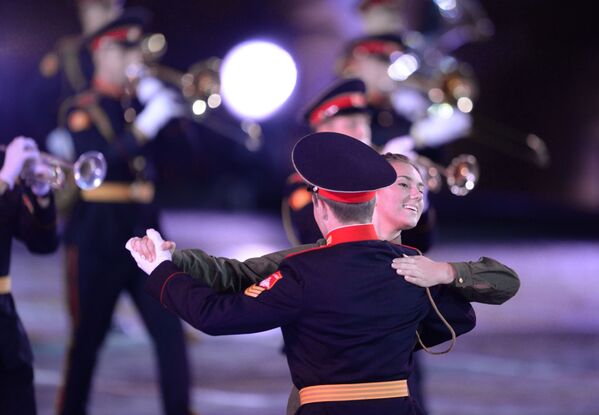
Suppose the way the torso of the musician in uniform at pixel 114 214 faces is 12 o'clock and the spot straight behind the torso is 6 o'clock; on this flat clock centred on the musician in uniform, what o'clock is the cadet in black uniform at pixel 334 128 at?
The cadet in black uniform is roughly at 12 o'clock from the musician in uniform.

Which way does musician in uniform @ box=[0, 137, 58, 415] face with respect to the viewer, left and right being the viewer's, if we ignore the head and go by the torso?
facing to the right of the viewer

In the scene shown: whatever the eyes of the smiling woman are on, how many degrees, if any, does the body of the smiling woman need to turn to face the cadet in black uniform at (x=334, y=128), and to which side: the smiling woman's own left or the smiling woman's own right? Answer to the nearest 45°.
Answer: approximately 135° to the smiling woman's own left

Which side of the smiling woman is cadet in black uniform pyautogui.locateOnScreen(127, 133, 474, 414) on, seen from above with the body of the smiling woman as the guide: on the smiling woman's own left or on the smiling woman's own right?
on the smiling woman's own right

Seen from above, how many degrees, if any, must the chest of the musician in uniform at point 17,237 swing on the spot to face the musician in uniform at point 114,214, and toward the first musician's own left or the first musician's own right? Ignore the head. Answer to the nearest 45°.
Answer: approximately 90° to the first musician's own left

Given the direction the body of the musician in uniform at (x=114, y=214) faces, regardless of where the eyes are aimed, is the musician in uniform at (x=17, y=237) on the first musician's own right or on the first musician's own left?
on the first musician's own right

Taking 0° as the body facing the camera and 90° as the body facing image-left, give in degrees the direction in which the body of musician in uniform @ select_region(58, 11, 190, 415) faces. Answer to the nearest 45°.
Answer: approximately 315°

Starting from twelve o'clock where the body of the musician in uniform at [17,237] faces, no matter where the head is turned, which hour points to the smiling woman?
The smiling woman is roughly at 1 o'clock from the musician in uniform.

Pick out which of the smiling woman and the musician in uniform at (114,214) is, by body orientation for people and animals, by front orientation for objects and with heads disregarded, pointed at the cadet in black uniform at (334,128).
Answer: the musician in uniform

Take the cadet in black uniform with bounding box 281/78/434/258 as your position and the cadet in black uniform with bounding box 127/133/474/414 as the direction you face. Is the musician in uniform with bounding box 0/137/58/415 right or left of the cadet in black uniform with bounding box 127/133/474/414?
right
